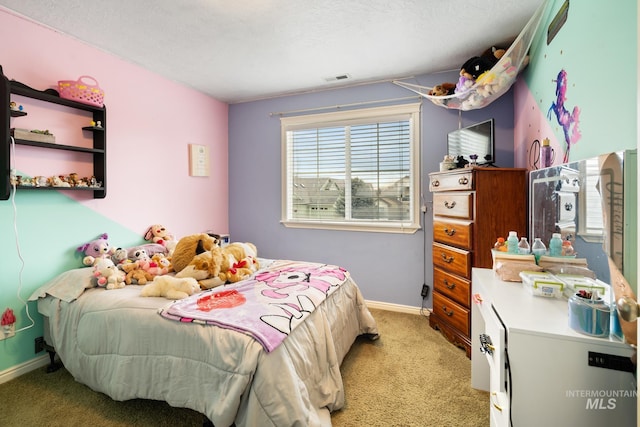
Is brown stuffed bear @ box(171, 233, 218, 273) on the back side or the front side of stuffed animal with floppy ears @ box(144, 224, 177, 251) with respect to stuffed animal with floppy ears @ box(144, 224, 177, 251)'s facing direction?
on the front side

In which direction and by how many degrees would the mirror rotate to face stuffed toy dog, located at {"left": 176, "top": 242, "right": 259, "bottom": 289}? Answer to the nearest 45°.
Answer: approximately 45° to its right

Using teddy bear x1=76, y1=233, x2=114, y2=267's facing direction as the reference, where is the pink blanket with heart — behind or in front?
in front

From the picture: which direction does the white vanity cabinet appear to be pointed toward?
to the viewer's left

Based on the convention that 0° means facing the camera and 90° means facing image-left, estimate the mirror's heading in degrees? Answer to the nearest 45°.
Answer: approximately 45°

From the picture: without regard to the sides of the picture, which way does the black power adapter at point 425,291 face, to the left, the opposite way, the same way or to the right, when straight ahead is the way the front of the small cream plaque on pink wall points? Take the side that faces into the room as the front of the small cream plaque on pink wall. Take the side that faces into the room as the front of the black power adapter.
to the right

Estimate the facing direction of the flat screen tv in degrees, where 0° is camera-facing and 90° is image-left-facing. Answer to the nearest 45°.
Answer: approximately 45°

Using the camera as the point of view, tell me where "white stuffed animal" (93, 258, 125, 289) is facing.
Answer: facing the viewer and to the right of the viewer

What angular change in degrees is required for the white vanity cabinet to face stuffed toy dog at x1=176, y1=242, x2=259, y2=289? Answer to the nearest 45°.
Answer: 0° — it already faces it

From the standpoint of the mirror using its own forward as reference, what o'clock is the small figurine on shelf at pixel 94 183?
The small figurine on shelf is roughly at 1 o'clock from the mirror.

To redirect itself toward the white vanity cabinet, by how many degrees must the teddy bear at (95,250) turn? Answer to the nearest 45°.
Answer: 0° — it already faces it
